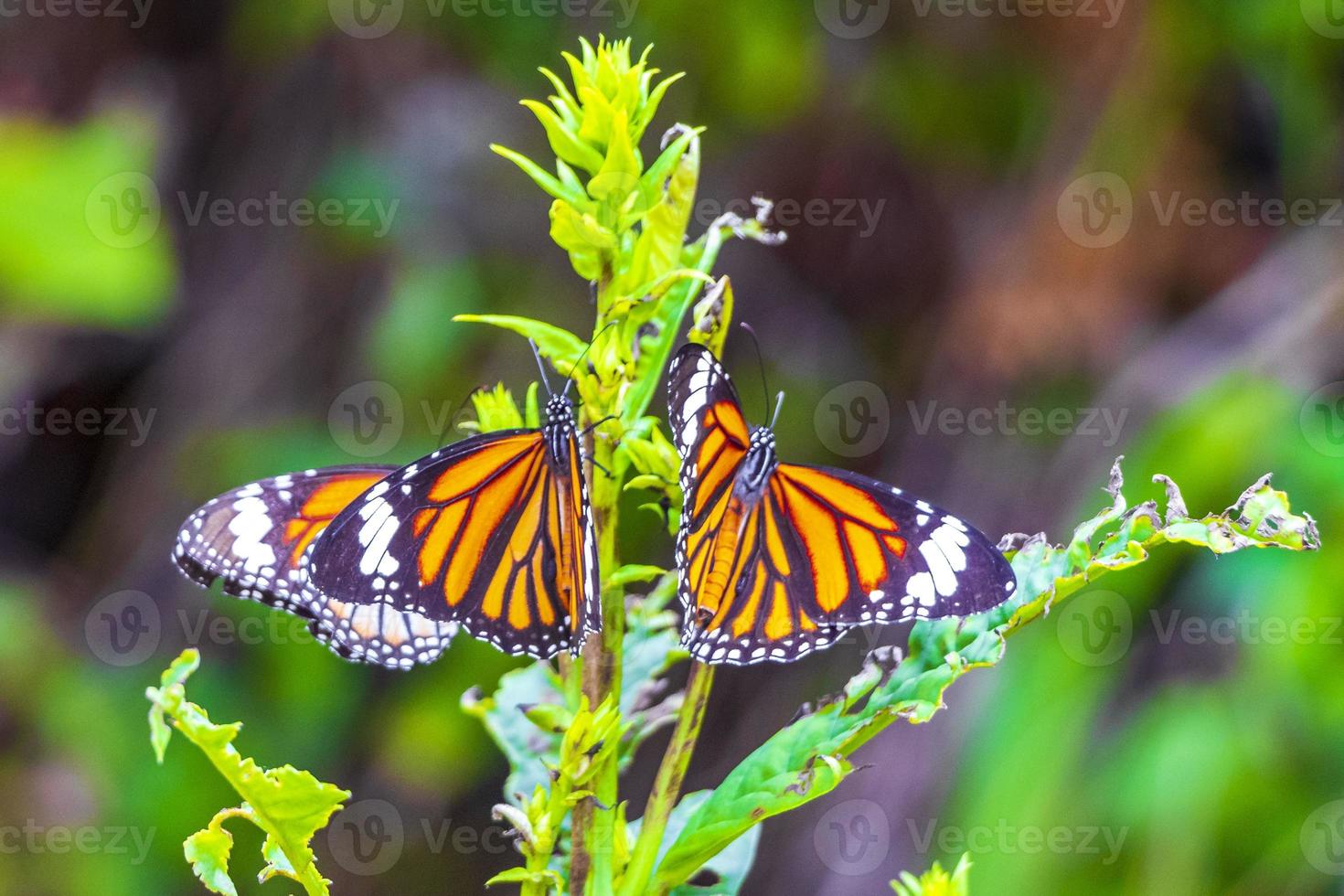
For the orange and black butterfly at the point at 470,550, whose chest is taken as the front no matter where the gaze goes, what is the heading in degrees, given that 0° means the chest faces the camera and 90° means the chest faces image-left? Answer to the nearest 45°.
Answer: approximately 180°

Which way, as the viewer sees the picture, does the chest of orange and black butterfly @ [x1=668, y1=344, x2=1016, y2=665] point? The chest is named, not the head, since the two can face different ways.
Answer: away from the camera

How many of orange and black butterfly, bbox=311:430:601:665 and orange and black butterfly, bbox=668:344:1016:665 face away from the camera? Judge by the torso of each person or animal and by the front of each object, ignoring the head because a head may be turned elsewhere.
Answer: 2
